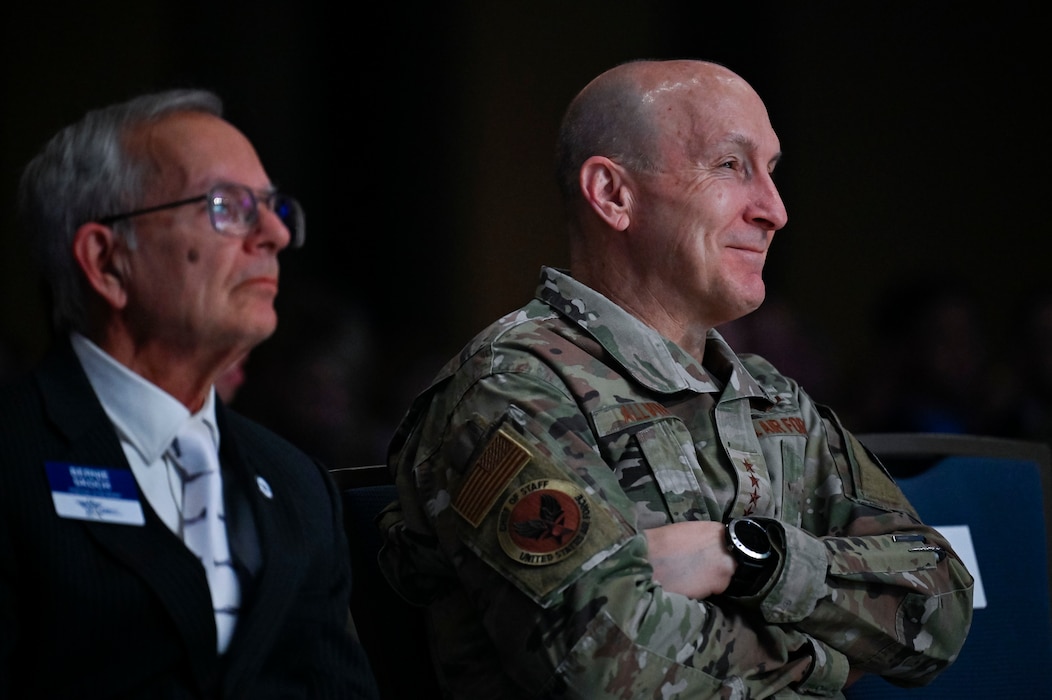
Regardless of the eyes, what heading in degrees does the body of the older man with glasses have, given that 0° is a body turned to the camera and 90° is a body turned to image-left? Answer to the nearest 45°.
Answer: approximately 315°

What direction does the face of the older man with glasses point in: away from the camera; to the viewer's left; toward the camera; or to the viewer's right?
to the viewer's right

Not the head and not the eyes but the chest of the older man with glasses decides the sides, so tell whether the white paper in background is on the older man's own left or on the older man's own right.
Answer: on the older man's own left
